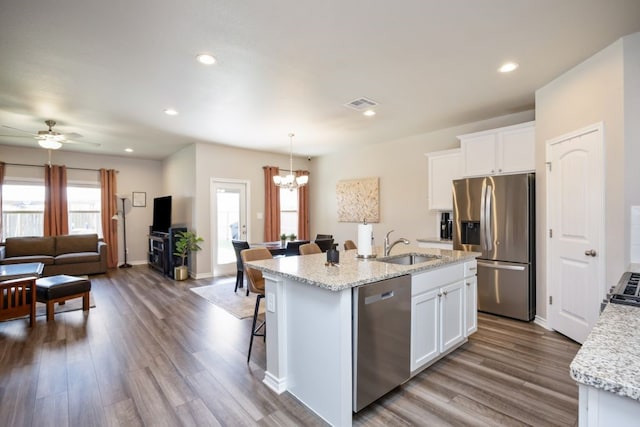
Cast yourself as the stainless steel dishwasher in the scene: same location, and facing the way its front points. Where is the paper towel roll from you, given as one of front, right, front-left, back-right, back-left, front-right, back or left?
back-left

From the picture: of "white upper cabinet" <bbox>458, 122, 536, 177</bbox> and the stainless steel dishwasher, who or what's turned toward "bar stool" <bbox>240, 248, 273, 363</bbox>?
the white upper cabinet

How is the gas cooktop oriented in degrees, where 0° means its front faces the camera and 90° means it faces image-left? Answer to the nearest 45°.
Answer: approximately 90°

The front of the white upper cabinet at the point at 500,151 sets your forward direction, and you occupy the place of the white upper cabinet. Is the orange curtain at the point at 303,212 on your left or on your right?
on your right

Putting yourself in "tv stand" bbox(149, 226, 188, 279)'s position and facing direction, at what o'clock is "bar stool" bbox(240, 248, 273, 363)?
The bar stool is roughly at 10 o'clock from the tv stand.

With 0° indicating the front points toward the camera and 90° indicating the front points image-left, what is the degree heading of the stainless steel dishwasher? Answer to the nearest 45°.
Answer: approximately 315°

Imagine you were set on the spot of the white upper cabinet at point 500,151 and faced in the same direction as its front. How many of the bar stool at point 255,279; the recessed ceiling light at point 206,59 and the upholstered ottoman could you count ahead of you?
3

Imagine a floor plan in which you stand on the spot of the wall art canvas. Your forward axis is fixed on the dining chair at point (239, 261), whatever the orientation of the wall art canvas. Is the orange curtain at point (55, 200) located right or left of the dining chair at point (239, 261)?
right

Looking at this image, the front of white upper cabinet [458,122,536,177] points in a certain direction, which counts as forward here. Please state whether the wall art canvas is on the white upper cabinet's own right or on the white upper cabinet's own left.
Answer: on the white upper cabinet's own right

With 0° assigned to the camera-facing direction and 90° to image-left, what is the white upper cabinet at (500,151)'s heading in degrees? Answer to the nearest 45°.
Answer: approximately 45°

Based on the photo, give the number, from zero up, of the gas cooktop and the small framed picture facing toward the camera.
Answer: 1
